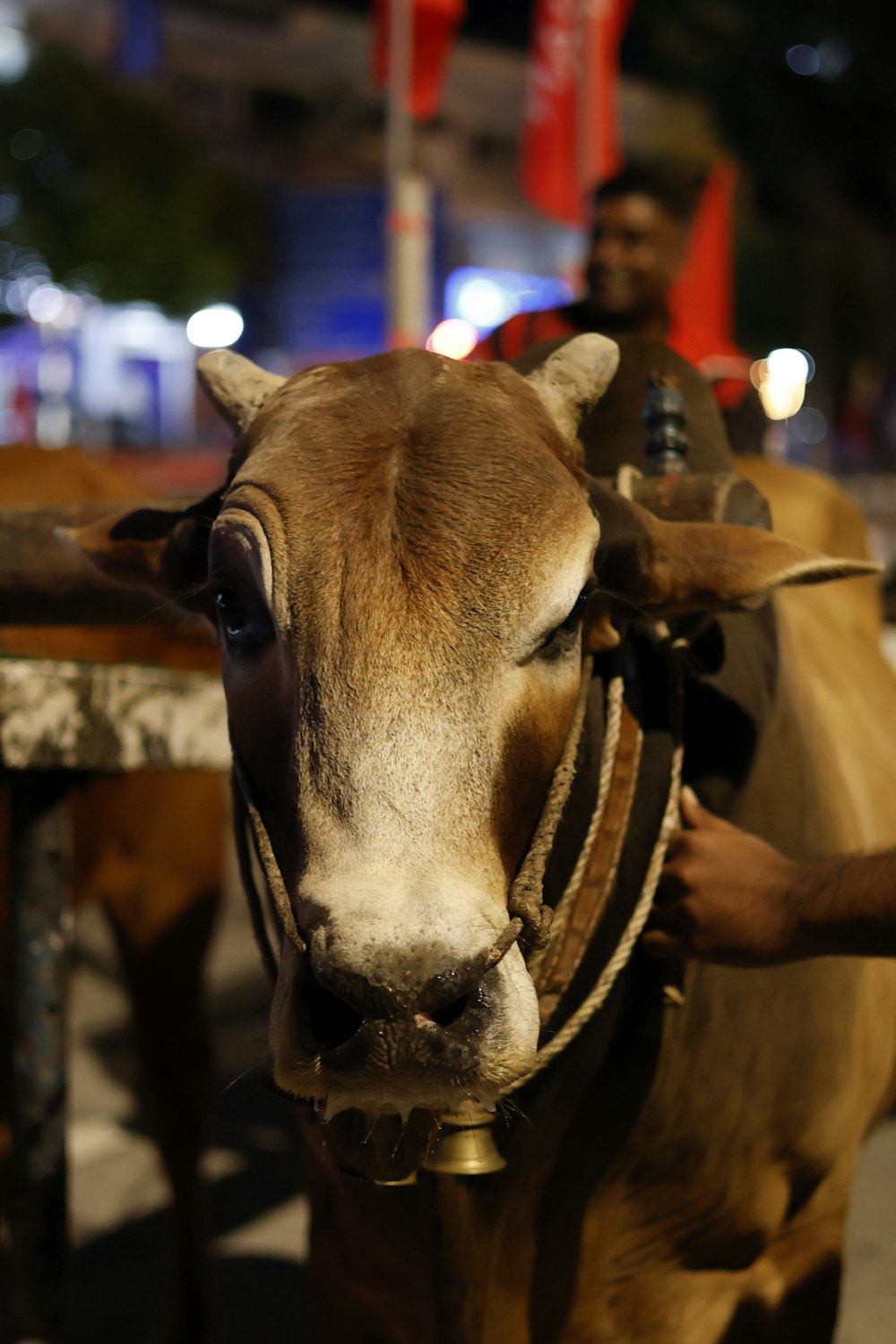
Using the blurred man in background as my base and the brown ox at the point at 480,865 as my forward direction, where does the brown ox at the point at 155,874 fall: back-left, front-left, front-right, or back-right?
front-right

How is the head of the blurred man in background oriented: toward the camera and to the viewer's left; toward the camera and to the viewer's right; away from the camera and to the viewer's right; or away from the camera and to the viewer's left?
toward the camera and to the viewer's left

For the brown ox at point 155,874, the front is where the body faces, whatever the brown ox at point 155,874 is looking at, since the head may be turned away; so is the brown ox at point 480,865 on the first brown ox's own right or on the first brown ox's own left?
on the first brown ox's own left

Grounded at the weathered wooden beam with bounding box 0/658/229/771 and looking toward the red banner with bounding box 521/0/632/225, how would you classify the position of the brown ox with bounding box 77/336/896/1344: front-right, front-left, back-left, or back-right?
back-right
